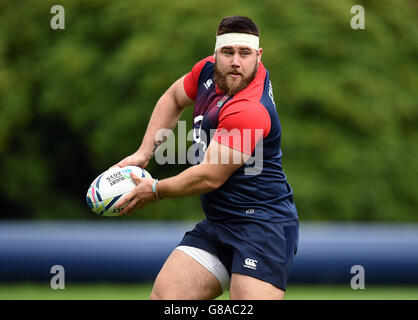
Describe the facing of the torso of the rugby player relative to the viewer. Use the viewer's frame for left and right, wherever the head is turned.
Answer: facing the viewer and to the left of the viewer
